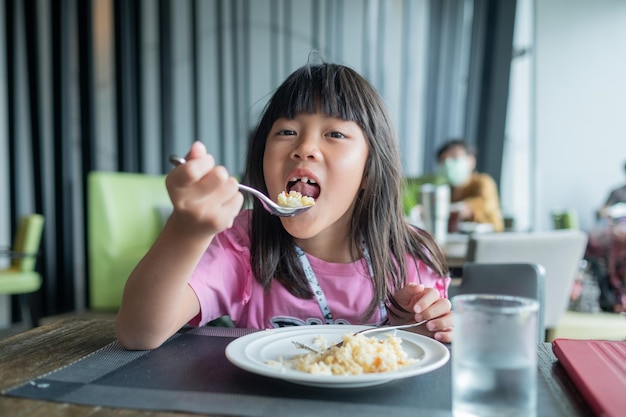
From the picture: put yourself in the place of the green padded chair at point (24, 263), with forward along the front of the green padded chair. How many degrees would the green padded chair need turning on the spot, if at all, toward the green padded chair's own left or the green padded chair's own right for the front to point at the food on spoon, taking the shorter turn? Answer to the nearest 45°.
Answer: approximately 90° to the green padded chair's own left

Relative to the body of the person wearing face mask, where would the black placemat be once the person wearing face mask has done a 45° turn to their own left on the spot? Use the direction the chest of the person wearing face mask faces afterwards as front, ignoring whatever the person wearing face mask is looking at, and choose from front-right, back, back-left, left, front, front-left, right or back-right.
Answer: front

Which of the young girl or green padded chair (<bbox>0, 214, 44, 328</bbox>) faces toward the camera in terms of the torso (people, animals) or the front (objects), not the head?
the young girl

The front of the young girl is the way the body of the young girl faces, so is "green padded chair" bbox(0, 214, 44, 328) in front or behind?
behind

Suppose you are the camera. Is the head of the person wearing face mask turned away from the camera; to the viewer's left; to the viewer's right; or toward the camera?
toward the camera

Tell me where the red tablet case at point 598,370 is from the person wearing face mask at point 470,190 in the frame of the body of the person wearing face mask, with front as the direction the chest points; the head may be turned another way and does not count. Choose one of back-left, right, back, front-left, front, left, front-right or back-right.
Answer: front-left

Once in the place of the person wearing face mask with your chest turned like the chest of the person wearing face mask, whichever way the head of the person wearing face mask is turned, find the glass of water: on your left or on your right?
on your left

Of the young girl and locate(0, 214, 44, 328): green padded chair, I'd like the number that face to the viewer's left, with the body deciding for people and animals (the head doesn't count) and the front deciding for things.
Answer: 1

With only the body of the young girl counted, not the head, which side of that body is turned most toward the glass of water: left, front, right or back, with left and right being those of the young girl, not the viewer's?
front

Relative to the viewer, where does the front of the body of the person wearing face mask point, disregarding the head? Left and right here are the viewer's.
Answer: facing the viewer and to the left of the viewer

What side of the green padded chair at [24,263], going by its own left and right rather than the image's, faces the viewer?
left

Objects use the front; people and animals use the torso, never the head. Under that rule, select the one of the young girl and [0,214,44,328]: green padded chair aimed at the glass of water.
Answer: the young girl

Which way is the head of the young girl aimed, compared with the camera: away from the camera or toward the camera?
toward the camera

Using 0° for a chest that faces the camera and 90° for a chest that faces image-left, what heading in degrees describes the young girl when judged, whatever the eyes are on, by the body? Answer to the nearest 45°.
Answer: approximately 0°

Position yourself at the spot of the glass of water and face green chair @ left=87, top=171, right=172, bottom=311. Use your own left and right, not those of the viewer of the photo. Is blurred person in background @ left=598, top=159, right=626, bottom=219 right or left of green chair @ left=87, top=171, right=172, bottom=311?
right
